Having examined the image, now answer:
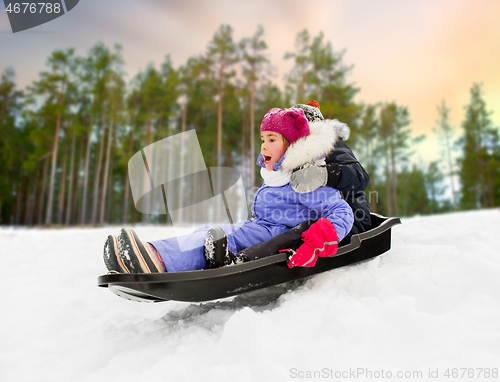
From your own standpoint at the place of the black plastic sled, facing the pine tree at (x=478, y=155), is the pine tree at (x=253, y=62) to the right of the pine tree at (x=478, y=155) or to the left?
left

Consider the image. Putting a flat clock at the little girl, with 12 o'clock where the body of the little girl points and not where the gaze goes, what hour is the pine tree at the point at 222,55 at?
The pine tree is roughly at 3 o'clock from the little girl.

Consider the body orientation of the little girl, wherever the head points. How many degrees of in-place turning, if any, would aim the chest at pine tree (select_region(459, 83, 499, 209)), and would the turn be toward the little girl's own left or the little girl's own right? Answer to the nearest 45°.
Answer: approximately 135° to the little girl's own right

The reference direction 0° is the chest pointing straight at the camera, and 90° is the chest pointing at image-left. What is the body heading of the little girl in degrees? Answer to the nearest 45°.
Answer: approximately 90°

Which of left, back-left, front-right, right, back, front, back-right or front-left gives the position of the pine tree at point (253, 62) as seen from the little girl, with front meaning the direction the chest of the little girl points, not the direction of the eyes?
right
